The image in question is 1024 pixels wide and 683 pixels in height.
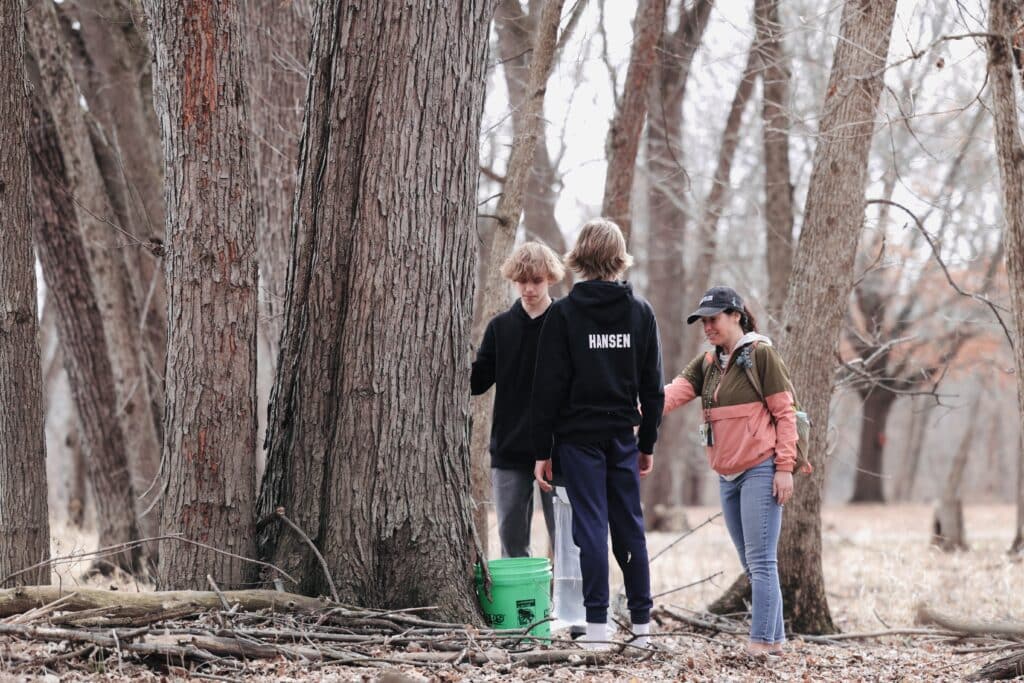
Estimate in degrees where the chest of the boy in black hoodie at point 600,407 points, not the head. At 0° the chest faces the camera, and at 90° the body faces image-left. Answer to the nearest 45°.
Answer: approximately 180°

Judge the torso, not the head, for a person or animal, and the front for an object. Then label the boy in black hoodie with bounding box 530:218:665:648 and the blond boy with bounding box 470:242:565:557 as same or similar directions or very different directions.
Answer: very different directions

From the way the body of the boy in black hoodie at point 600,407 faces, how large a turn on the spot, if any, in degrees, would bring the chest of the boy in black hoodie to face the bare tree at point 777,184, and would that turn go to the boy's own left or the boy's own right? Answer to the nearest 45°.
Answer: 0° — they already face it

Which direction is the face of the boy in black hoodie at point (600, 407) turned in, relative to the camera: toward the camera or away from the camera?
away from the camera

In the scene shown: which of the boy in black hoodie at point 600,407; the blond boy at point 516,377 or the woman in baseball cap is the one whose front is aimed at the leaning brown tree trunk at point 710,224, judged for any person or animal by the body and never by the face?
the boy in black hoodie

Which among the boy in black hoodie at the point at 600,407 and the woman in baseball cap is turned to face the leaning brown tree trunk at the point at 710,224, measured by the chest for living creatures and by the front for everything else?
the boy in black hoodie

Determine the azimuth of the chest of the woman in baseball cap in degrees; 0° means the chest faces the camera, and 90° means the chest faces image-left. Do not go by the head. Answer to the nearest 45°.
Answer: approximately 45°
